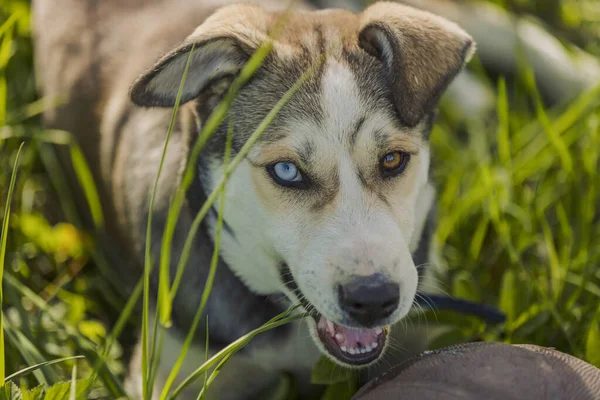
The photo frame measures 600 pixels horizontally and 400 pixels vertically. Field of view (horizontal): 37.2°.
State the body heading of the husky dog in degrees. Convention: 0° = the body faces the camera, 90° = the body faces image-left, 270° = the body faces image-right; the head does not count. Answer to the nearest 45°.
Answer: approximately 315°

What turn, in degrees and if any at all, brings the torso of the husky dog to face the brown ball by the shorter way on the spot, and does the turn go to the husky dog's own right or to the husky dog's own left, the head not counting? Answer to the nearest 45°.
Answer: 0° — it already faces it
